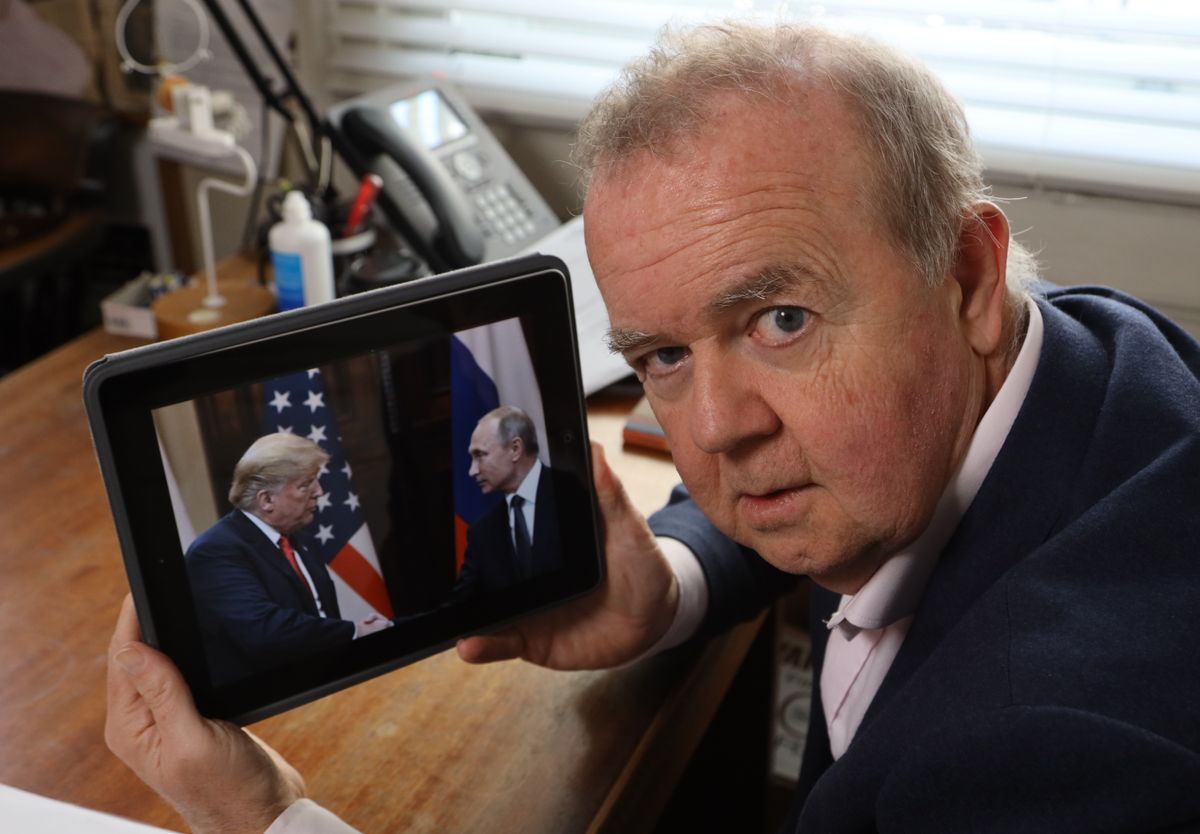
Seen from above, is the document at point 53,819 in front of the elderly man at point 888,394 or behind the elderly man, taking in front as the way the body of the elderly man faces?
in front

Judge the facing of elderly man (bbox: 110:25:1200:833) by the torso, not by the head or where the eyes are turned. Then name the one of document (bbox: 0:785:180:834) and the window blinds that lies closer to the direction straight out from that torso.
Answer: the document

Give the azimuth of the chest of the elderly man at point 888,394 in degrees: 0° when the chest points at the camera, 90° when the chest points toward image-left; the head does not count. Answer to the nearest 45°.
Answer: approximately 45°

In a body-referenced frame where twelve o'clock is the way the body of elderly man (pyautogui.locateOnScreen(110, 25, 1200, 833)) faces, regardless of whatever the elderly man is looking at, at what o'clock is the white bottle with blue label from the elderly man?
The white bottle with blue label is roughly at 3 o'clock from the elderly man.

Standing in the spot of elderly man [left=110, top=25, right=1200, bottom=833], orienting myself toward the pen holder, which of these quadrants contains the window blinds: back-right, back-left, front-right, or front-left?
front-right

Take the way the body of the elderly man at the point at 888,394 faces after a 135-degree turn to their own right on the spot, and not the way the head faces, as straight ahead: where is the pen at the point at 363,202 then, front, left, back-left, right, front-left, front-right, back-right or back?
front-left

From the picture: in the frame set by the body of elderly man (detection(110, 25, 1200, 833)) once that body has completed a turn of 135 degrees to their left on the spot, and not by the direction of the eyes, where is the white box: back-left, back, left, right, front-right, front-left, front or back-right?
back-left

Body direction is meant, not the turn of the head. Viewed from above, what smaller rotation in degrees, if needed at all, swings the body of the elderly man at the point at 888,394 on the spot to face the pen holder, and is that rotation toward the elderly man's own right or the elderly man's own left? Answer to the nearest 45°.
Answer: approximately 90° to the elderly man's own right

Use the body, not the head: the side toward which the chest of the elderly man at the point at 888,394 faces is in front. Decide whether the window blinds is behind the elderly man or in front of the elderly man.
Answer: behind

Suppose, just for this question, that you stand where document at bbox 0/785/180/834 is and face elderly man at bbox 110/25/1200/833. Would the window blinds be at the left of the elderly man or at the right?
left
